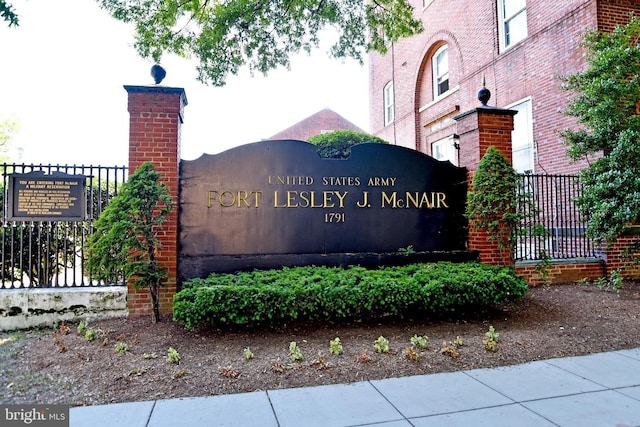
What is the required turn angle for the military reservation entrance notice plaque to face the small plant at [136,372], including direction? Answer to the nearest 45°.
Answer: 0° — it already faces it

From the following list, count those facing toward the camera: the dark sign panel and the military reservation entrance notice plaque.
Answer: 2

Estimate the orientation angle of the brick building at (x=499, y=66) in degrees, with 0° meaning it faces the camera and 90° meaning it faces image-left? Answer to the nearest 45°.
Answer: approximately 45°

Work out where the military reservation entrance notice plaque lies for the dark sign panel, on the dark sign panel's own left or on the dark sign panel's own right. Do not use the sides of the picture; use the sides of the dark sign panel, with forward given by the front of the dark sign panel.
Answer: on the dark sign panel's own right

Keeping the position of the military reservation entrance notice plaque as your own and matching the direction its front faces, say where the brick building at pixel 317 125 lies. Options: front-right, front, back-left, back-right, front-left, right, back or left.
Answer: back-left

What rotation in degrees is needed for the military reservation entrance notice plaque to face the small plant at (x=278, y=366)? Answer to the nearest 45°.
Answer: approximately 45° to its left

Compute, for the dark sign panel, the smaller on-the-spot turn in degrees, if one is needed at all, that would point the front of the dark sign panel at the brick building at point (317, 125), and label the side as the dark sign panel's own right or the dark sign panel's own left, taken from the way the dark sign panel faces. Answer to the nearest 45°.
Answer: approximately 180°

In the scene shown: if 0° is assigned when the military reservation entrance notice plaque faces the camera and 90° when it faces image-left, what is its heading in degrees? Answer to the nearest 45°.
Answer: approximately 0°

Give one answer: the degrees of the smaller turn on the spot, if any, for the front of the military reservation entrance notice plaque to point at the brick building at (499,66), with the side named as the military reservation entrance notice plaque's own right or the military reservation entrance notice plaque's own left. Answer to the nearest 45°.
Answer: approximately 90° to the military reservation entrance notice plaque's own left
